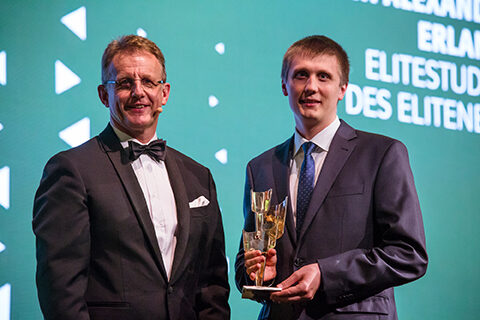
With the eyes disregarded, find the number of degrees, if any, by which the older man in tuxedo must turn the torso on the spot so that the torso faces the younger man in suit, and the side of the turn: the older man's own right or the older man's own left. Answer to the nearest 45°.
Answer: approximately 45° to the older man's own left

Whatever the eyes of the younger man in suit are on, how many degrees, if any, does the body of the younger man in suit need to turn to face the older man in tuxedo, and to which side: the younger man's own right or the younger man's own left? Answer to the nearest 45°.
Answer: approximately 45° to the younger man's own right

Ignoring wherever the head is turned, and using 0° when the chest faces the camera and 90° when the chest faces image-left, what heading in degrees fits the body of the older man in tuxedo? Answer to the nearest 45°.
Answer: approximately 315°

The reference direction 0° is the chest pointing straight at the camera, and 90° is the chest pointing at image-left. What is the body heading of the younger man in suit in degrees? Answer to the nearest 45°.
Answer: approximately 45°
